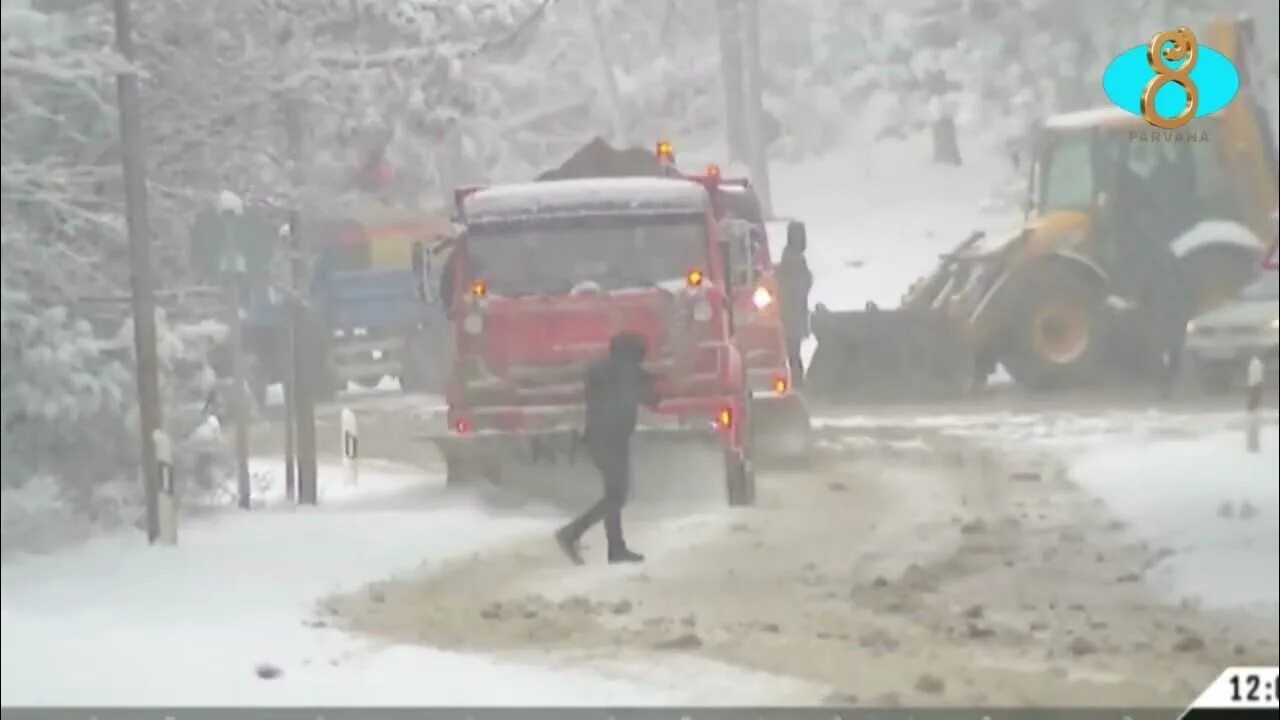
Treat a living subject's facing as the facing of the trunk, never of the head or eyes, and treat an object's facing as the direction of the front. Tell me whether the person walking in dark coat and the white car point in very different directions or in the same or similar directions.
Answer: very different directions

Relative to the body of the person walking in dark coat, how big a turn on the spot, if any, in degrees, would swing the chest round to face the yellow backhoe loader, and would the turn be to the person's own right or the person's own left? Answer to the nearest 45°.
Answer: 0° — they already face it

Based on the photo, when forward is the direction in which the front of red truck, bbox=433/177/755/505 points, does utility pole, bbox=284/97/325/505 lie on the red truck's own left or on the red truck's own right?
on the red truck's own right

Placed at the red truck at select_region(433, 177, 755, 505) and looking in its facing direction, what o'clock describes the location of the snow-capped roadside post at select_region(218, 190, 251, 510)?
The snow-capped roadside post is roughly at 3 o'clock from the red truck.

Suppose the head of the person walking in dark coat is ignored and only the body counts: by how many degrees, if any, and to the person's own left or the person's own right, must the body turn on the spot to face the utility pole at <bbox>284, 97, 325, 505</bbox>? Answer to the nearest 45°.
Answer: approximately 180°

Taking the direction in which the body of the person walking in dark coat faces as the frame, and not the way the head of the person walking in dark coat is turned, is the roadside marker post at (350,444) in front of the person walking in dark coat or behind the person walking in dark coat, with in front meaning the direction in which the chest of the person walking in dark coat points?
behind

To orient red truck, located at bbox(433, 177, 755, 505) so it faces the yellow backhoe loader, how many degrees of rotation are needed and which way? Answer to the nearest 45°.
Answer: approximately 90° to its left

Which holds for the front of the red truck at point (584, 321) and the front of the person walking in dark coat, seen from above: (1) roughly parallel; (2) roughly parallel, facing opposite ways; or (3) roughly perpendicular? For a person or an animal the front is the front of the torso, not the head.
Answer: roughly perpendicular

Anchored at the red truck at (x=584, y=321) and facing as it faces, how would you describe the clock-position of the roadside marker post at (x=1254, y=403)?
The roadside marker post is roughly at 9 o'clock from the red truck.

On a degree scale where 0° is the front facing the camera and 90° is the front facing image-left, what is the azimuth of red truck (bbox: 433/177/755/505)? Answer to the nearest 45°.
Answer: approximately 0°

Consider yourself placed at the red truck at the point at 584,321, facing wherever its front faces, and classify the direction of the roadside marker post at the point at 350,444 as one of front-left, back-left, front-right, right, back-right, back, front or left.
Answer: right

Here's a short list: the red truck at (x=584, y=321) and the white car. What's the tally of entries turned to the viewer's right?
0

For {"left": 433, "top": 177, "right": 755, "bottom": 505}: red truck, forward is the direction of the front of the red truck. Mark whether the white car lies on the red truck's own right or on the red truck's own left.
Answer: on the red truck's own left

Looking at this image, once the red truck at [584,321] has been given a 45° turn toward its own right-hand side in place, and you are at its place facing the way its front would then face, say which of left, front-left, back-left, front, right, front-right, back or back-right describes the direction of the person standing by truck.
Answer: back-left
